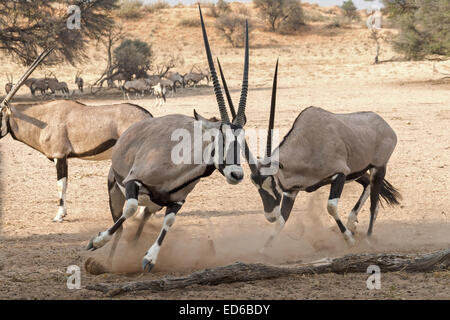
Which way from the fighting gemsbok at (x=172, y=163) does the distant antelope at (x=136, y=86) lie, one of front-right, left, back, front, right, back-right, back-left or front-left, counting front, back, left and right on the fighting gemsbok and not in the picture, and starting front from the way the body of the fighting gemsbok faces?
back-left

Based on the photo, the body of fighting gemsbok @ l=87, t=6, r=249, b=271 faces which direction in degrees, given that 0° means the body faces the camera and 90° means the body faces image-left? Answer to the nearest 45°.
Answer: approximately 315°

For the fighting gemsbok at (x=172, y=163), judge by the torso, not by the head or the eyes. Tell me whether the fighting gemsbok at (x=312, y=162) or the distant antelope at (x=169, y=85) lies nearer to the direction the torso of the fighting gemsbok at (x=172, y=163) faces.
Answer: the fighting gemsbok

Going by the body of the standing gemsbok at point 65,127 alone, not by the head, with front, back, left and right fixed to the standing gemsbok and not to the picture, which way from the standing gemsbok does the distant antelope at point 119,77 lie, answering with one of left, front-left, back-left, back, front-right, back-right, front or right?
right

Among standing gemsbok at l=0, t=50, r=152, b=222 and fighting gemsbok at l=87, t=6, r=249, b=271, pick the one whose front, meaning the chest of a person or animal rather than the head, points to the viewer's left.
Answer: the standing gemsbok

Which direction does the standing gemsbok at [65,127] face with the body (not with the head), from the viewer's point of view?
to the viewer's left

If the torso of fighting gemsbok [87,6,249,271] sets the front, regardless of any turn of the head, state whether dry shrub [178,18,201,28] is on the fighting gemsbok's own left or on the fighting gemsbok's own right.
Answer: on the fighting gemsbok's own left

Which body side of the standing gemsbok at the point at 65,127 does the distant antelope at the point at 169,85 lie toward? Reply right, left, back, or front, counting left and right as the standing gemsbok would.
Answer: right

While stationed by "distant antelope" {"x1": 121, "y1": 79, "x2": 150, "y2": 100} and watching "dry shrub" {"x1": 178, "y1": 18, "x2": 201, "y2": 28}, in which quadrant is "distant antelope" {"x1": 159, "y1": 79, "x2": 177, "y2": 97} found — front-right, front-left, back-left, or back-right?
front-right

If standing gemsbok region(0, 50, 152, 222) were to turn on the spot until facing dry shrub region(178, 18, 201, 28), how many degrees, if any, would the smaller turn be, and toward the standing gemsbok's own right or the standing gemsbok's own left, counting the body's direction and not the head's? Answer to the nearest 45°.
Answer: approximately 90° to the standing gemsbok's own right

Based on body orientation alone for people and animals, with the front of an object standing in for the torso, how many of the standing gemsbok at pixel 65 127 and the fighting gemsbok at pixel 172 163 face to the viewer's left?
1
